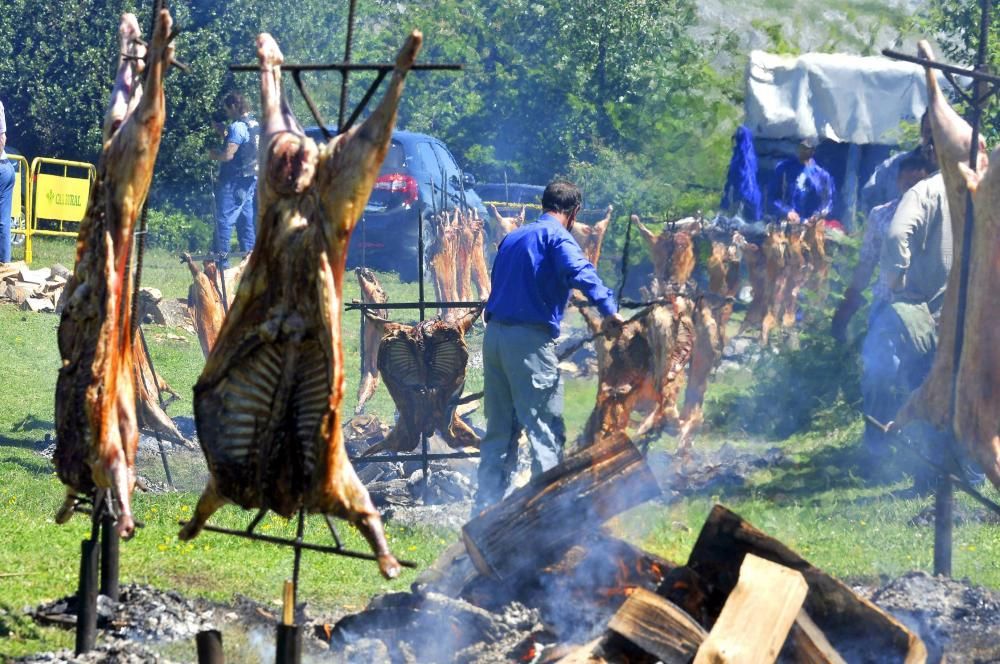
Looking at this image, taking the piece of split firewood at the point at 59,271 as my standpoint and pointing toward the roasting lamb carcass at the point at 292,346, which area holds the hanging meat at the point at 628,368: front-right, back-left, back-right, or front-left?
front-left

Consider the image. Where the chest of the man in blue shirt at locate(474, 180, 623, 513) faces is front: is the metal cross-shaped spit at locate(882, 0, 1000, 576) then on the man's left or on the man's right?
on the man's right

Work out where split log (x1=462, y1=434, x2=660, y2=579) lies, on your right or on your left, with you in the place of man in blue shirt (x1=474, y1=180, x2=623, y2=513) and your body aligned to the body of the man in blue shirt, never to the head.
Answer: on your right

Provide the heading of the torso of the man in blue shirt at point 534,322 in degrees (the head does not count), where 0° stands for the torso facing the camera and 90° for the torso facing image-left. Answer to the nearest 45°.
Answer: approximately 225°

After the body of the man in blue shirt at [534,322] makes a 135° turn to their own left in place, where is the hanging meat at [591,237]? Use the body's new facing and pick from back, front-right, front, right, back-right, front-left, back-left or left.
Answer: right

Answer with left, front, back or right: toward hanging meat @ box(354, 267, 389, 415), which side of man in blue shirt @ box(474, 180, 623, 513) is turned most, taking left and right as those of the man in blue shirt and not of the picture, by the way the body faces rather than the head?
left

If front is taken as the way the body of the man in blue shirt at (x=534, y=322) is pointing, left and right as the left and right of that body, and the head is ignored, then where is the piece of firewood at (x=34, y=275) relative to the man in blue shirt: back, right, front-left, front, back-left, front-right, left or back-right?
left

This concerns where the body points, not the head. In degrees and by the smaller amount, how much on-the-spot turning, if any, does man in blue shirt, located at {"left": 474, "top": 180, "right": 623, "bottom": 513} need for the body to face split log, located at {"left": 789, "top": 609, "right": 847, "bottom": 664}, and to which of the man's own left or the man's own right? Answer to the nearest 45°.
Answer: approximately 135° to the man's own right

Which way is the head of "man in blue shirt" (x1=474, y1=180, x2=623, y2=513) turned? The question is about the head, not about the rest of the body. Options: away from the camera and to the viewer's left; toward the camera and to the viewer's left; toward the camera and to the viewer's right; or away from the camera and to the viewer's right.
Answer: away from the camera and to the viewer's right

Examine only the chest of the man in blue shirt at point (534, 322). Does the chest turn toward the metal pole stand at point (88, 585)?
no

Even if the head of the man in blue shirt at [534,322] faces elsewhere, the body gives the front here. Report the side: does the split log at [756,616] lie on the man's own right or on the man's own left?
on the man's own right

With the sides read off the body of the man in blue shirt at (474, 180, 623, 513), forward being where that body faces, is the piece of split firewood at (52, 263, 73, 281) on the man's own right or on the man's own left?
on the man's own left

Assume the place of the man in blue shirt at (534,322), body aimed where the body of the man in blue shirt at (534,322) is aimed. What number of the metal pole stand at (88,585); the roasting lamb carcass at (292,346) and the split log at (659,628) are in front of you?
0

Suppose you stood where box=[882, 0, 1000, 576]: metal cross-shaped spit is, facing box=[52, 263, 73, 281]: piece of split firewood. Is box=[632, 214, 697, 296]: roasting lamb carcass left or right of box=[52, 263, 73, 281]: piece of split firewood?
right

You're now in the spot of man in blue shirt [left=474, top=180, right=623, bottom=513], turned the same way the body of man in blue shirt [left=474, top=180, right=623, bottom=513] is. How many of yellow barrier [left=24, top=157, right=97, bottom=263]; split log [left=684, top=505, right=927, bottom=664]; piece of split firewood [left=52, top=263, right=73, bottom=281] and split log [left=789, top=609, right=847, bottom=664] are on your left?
2

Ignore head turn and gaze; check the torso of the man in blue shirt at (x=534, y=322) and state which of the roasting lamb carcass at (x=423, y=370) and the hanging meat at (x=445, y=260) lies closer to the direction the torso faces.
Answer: the hanging meat

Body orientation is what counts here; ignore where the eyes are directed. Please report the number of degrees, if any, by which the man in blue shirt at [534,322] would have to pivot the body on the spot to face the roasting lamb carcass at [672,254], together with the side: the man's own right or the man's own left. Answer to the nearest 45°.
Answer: approximately 45° to the man's own left

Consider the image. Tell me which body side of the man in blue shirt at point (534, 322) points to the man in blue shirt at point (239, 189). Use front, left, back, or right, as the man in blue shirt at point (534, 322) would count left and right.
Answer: left

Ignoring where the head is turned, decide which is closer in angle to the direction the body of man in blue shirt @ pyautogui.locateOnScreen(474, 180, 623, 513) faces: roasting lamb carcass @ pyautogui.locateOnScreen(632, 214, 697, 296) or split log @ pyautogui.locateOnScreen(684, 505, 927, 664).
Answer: the roasting lamb carcass

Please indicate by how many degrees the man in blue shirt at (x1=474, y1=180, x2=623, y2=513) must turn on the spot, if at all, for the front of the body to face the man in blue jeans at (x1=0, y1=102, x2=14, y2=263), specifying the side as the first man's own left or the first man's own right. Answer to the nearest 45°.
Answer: approximately 90° to the first man's own left

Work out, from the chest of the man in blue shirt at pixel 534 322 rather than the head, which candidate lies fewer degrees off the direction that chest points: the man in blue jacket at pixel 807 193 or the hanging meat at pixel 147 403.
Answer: the man in blue jacket
